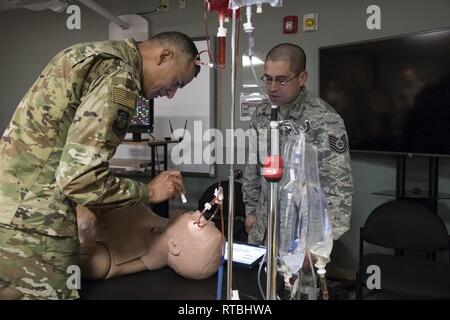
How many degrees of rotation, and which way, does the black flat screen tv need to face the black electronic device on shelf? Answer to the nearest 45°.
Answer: approximately 45° to its right

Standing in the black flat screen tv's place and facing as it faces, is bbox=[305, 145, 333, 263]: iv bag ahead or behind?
ahead

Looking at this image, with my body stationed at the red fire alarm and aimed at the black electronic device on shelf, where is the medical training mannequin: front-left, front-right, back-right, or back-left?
front-left

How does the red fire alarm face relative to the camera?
toward the camera

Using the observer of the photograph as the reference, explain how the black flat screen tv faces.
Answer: facing the viewer and to the left of the viewer

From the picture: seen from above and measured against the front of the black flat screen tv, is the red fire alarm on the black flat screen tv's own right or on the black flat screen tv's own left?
on the black flat screen tv's own right

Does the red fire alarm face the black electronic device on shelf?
no

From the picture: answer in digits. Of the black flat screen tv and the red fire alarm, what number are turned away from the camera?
0

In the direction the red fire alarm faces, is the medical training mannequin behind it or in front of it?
in front

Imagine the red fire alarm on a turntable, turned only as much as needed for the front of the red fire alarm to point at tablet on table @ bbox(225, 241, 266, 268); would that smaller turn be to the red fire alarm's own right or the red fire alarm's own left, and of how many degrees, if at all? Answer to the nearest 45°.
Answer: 0° — it already faces it

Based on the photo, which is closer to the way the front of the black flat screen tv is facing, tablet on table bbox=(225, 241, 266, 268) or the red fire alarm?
the tablet on table

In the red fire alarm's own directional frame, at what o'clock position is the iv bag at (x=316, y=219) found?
The iv bag is roughly at 12 o'clock from the red fire alarm.
